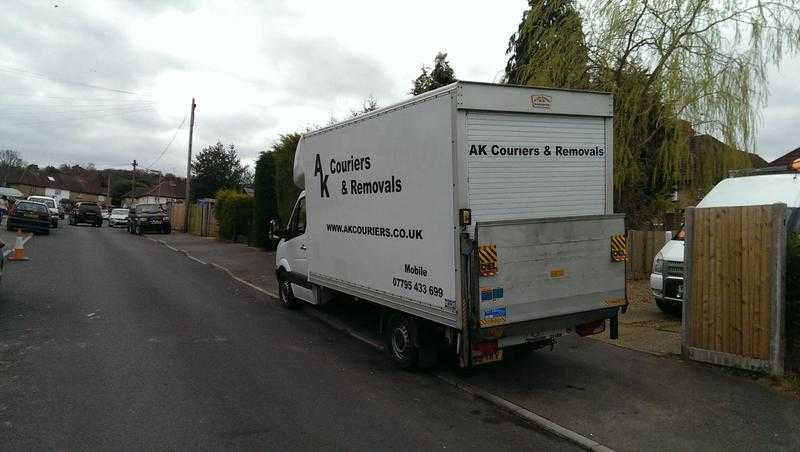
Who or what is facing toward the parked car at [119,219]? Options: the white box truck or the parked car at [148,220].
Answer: the white box truck

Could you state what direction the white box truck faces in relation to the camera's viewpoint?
facing away from the viewer and to the left of the viewer

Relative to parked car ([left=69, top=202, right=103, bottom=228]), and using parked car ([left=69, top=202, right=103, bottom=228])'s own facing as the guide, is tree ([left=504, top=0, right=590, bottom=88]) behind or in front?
in front

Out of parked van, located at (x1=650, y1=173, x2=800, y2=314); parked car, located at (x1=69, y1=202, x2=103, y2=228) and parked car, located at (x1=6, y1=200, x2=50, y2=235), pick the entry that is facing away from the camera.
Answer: parked car, located at (x1=6, y1=200, x2=50, y2=235)

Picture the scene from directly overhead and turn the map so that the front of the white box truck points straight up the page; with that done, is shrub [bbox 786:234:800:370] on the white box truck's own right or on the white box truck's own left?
on the white box truck's own right

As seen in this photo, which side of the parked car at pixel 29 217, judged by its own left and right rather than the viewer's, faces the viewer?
back

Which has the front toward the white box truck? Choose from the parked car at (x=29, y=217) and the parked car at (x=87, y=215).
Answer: the parked car at (x=87, y=215)

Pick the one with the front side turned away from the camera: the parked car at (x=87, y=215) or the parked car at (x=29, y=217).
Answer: the parked car at (x=29, y=217)

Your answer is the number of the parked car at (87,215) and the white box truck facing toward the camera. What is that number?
1

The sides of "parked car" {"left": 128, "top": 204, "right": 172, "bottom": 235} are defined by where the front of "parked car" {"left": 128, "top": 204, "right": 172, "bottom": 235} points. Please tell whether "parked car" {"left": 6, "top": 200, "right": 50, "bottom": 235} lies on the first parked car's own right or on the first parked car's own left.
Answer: on the first parked car's own right

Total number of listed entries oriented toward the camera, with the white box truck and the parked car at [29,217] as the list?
0
